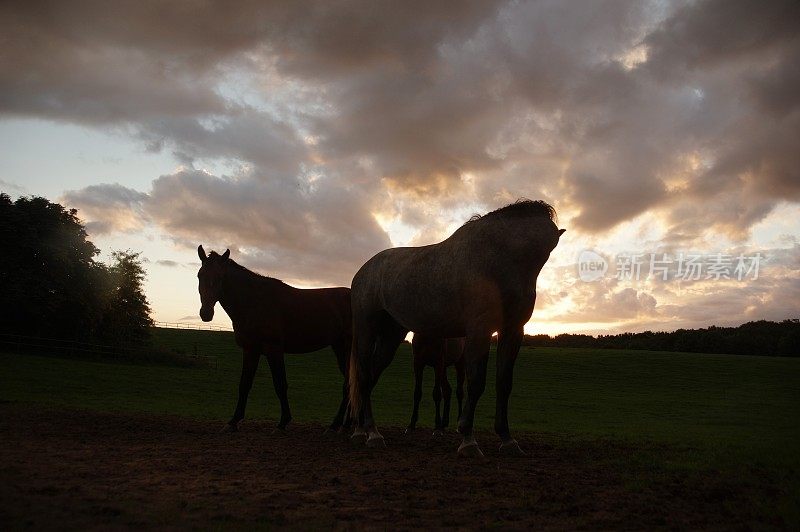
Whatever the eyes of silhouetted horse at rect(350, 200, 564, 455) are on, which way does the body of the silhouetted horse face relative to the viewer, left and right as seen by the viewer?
facing the viewer and to the right of the viewer

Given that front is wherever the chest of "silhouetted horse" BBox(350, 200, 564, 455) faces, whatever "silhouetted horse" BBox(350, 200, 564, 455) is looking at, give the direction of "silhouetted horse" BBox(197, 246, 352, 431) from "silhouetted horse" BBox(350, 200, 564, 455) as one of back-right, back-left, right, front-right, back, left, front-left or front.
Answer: back

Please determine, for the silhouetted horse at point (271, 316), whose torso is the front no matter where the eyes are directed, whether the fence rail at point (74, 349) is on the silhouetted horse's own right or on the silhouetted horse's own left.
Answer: on the silhouetted horse's own right

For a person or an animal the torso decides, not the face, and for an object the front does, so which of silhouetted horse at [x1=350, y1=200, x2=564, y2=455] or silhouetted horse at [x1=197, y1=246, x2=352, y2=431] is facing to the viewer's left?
silhouetted horse at [x1=197, y1=246, x2=352, y2=431]

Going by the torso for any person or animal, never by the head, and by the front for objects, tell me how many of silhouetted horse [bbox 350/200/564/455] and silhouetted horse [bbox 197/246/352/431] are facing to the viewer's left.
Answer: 1

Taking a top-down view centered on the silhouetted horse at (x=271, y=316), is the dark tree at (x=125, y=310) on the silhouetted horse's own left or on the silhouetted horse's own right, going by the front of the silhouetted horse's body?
on the silhouetted horse's own right

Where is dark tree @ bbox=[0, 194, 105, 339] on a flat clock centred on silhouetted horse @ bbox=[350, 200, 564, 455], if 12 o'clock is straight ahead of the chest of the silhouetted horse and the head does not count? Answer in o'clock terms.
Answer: The dark tree is roughly at 6 o'clock from the silhouetted horse.

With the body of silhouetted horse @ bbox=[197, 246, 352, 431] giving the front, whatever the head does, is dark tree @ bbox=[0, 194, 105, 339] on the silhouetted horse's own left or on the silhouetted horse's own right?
on the silhouetted horse's own right

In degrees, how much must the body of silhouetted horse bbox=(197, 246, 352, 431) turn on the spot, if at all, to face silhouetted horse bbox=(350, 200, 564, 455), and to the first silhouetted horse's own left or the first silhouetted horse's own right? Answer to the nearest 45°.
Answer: approximately 135° to the first silhouetted horse's own left

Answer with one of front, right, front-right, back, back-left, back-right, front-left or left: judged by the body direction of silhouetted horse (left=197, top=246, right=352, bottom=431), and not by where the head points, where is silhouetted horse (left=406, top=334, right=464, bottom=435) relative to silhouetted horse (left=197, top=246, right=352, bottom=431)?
back

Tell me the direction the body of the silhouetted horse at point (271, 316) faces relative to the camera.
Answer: to the viewer's left

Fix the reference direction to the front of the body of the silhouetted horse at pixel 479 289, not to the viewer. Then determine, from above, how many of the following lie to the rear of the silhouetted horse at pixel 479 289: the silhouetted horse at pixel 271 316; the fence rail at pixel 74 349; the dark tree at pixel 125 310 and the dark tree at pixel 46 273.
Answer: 4

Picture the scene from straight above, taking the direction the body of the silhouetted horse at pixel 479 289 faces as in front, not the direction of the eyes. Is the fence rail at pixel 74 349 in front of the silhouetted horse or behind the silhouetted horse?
behind
